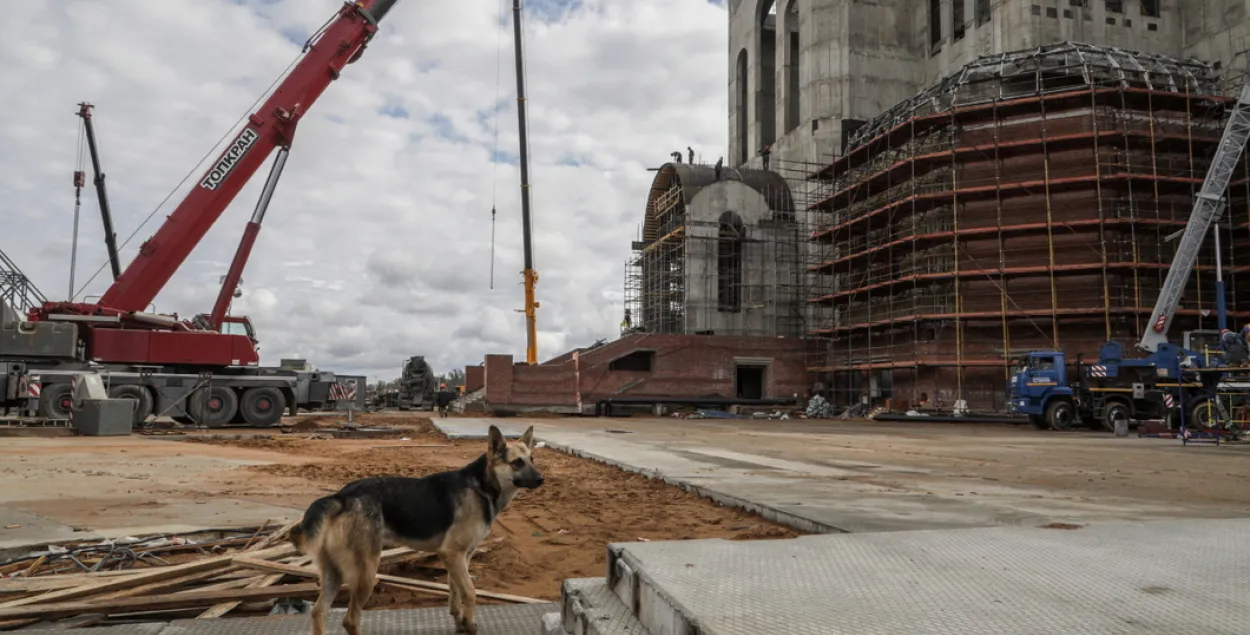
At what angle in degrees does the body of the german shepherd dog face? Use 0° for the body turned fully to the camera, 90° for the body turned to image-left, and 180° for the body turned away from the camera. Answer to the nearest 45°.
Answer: approximately 270°

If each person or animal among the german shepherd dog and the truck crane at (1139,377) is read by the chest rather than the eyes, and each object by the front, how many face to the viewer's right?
1

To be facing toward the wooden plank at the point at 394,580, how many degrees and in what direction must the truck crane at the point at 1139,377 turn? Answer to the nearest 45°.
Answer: approximately 45° to its left

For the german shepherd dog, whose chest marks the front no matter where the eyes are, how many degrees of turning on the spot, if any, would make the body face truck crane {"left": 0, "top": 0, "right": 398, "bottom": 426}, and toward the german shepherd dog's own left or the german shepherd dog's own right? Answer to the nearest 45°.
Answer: approximately 90° to the german shepherd dog's own left

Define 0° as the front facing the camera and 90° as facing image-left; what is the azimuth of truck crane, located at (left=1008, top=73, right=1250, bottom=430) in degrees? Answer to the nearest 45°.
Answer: approximately 45°

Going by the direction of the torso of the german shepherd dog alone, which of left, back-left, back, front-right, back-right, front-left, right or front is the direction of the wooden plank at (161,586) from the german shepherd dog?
back-left

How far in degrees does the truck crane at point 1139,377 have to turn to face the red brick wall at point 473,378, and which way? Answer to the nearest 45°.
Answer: approximately 45° to its right

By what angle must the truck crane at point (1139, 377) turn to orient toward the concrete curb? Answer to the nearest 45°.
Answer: approximately 45° to its left

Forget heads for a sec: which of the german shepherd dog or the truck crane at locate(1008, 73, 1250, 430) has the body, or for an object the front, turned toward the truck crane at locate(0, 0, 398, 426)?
the truck crane at locate(1008, 73, 1250, 430)

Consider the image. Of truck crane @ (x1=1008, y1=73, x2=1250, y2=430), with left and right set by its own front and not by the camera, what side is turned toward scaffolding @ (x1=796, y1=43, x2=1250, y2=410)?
right

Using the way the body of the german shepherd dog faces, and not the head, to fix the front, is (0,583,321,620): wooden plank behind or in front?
behind

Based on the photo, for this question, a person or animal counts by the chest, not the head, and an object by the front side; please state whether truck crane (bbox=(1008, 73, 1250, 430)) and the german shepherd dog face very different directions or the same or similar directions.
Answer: very different directions
